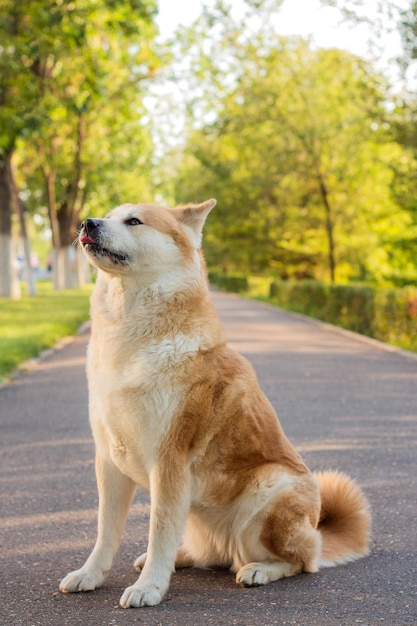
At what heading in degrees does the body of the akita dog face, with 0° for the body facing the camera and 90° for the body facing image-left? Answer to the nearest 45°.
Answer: approximately 45°

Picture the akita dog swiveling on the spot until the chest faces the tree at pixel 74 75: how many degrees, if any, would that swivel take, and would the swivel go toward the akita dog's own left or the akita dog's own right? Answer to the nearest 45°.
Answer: approximately 135° to the akita dog's own right

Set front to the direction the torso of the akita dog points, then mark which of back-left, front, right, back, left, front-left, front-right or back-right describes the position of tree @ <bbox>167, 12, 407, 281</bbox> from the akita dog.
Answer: back-right
